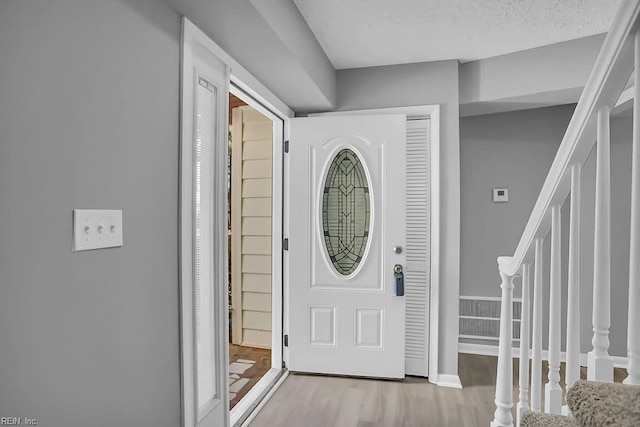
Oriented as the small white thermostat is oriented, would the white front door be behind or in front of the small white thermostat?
in front

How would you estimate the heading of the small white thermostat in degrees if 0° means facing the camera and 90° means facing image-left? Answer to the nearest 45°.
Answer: approximately 0°

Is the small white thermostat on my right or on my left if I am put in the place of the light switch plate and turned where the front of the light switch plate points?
on my left

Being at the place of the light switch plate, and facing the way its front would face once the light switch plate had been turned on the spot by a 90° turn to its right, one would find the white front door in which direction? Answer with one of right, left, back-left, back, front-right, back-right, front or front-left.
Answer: back

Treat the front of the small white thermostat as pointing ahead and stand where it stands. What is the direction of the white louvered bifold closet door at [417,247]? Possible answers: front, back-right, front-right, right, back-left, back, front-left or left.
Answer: front-right

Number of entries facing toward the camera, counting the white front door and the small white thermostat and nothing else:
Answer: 2

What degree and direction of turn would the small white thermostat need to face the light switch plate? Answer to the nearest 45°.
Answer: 0° — it already faces it

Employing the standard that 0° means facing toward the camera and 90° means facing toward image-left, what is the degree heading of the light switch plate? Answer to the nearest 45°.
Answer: approximately 315°

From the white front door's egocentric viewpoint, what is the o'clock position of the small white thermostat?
The small white thermostat is roughly at 8 o'clock from the white front door.

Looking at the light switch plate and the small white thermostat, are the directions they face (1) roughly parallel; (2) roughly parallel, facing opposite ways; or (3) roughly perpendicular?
roughly perpendicular
